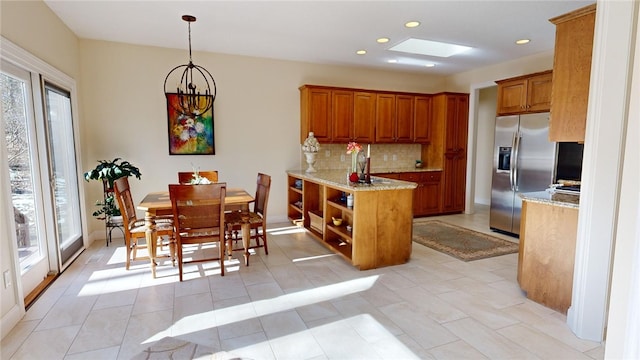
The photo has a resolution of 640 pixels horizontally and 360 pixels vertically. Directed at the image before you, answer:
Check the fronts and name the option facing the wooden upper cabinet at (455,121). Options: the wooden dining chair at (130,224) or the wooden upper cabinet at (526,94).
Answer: the wooden dining chair

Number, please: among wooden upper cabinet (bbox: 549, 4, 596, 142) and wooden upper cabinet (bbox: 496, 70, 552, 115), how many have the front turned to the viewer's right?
0

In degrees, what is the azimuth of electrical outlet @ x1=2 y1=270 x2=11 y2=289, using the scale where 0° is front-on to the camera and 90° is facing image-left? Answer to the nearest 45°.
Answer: approximately 315°

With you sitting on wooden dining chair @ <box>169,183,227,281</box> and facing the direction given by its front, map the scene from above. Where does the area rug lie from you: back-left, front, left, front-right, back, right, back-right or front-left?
right

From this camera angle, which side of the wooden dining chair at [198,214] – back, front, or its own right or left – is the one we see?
back

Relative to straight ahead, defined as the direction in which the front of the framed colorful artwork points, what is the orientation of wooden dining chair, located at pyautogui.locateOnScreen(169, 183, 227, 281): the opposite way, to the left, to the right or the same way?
the opposite way

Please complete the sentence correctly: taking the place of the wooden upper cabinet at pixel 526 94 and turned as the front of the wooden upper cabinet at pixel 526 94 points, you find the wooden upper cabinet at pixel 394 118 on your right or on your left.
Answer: on your right

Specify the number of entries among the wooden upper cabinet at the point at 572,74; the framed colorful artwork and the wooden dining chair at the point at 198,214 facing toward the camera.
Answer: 1

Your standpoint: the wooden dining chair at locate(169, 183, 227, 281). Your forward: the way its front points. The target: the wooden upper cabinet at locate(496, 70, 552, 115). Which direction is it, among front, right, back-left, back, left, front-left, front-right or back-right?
right

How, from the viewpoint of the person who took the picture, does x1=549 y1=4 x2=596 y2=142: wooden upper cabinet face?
facing away from the viewer and to the left of the viewer

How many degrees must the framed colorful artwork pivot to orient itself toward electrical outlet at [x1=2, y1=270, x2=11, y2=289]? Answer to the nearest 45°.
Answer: approximately 45° to its right

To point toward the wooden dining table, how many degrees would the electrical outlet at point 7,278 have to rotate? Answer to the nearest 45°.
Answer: approximately 45° to its left

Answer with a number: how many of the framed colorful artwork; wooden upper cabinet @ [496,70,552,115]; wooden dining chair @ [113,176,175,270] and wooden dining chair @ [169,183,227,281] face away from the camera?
1

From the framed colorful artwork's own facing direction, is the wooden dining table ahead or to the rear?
ahead

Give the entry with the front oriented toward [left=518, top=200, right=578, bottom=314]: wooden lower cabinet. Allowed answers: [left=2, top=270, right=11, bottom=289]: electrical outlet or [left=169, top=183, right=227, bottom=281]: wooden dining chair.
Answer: the electrical outlet

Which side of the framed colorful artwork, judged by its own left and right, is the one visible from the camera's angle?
front

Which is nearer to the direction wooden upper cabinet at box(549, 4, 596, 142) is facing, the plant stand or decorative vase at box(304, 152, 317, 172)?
the decorative vase
